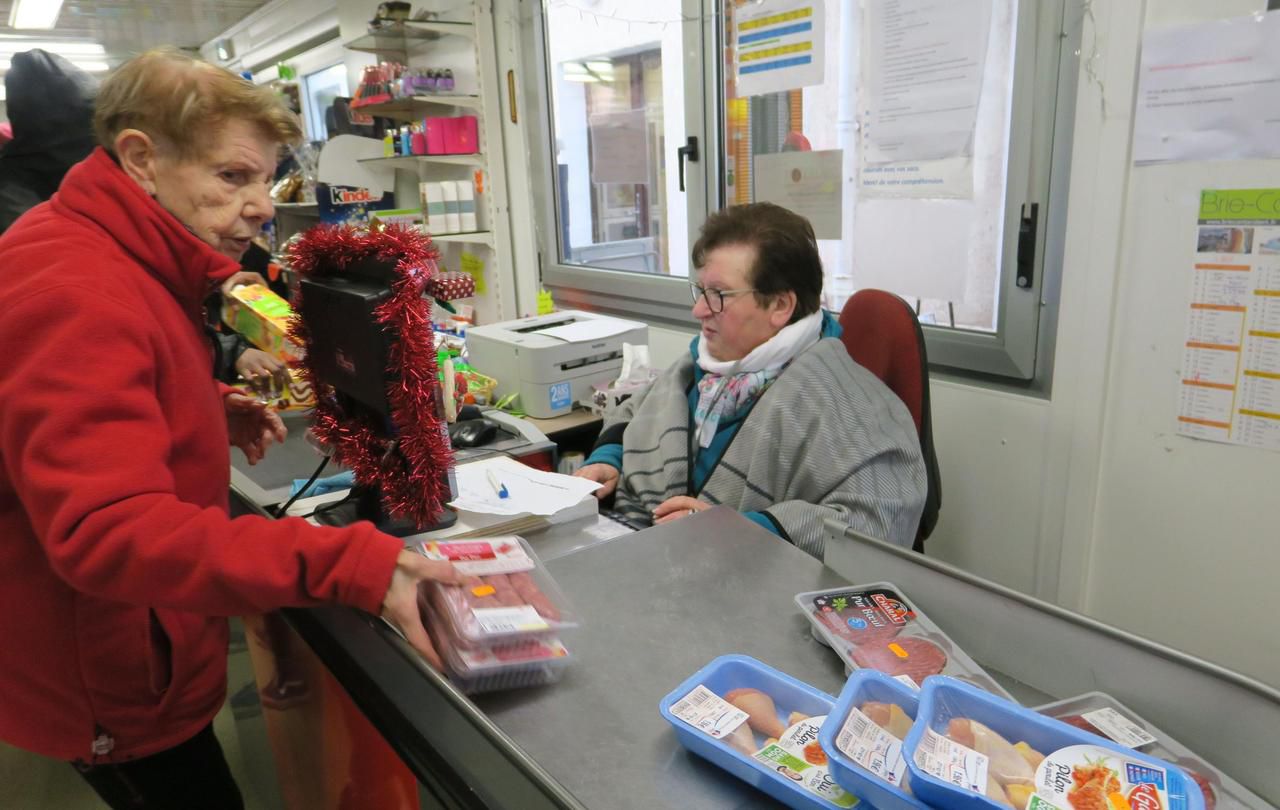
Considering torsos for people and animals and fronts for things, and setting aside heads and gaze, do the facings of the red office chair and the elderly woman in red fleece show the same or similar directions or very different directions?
very different directions

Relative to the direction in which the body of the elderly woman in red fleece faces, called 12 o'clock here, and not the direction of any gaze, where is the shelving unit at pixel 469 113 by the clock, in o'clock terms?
The shelving unit is roughly at 10 o'clock from the elderly woman in red fleece.

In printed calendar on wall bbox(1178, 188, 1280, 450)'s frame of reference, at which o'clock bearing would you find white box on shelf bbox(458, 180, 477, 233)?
The white box on shelf is roughly at 2 o'clock from the printed calendar on wall.

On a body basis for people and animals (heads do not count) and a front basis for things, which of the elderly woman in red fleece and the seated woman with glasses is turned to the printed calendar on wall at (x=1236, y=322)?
the elderly woman in red fleece

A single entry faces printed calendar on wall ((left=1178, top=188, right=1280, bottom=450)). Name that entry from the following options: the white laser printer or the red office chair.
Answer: the white laser printer

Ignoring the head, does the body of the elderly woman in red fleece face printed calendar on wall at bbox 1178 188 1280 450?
yes

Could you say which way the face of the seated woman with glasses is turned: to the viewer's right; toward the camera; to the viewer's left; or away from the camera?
to the viewer's left

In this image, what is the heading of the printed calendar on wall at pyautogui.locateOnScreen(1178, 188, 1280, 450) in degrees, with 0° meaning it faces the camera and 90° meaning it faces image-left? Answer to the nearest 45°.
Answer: approximately 45°

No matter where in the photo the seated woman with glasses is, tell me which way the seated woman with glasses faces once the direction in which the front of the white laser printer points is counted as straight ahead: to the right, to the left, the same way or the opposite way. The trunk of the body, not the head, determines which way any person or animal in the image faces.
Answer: to the right

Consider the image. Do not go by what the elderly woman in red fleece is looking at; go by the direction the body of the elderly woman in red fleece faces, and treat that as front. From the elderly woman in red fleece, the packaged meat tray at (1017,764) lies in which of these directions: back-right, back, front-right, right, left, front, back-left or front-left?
front-right

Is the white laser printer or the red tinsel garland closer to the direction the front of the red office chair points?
the red tinsel garland

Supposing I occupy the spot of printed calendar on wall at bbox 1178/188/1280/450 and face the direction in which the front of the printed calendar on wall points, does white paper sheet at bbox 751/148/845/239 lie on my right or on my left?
on my right

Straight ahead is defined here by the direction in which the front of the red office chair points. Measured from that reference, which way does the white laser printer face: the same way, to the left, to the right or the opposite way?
to the left

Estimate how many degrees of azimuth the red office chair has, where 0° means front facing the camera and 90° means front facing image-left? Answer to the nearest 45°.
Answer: approximately 45°

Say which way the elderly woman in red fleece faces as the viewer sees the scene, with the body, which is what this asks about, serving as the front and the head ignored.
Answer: to the viewer's right
